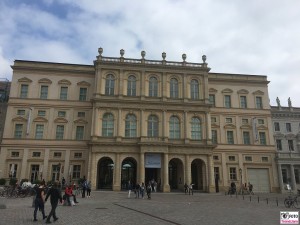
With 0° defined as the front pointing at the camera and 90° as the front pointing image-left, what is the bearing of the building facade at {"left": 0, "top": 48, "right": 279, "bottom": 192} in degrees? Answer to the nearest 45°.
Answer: approximately 0°
